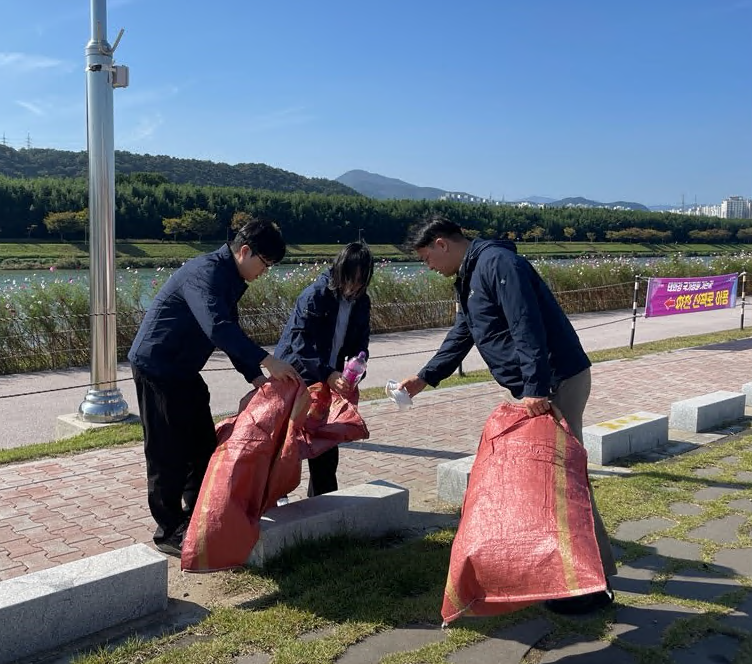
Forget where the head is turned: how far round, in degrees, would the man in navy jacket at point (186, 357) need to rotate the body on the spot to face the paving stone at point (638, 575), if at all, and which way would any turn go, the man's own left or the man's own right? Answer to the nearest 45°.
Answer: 0° — they already face it

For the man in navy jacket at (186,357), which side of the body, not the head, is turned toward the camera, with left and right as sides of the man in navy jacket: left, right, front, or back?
right

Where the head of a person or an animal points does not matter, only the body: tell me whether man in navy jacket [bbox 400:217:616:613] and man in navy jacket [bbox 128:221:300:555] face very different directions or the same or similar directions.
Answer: very different directions

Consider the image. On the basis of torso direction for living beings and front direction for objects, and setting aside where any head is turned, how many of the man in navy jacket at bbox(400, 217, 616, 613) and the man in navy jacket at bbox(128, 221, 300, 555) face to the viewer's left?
1

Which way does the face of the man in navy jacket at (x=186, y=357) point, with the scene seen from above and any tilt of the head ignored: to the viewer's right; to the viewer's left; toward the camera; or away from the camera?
to the viewer's right

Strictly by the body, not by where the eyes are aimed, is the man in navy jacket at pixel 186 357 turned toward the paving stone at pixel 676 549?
yes

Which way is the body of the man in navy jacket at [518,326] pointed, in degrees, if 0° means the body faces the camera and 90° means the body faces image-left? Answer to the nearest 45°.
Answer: approximately 90°

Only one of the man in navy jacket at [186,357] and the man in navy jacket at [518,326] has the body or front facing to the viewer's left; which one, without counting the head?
the man in navy jacket at [518,326]

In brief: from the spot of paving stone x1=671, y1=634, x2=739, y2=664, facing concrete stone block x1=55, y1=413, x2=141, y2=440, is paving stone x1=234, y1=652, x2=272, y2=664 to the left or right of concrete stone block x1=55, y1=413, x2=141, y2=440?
left

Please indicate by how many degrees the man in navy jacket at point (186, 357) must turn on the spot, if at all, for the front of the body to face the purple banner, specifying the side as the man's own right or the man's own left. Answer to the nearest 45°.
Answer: approximately 45° to the man's own left

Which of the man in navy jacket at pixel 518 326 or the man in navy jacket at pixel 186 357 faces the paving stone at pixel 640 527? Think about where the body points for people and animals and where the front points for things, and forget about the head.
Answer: the man in navy jacket at pixel 186 357
